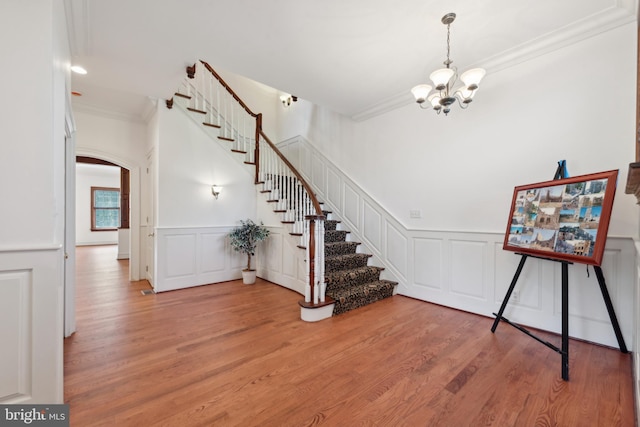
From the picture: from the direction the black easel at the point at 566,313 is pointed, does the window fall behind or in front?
in front

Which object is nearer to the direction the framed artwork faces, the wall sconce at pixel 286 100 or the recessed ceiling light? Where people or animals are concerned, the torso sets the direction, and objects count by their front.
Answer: the recessed ceiling light

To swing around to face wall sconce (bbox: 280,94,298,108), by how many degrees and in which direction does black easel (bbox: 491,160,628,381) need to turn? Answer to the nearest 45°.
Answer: approximately 45° to its right

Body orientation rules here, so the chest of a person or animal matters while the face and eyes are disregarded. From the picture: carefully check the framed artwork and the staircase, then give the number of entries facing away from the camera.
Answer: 0

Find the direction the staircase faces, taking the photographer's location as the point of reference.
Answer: facing the viewer and to the right of the viewer

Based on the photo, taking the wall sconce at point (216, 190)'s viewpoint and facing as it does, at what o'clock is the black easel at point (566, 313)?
The black easel is roughly at 11 o'clock from the wall sconce.

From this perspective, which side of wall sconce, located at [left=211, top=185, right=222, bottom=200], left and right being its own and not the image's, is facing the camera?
front

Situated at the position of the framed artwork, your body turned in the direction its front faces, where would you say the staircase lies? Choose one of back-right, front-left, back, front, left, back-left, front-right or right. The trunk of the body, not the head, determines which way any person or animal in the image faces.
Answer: front-right

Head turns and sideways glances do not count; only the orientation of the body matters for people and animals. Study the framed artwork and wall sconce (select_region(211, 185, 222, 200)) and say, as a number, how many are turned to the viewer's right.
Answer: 0

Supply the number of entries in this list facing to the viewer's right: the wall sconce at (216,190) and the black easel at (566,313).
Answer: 0

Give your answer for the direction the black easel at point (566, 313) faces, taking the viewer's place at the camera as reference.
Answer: facing the viewer and to the left of the viewer

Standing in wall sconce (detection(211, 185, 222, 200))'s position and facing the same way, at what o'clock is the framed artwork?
The framed artwork is roughly at 11 o'clock from the wall sconce.

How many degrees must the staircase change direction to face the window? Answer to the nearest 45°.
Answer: approximately 180°

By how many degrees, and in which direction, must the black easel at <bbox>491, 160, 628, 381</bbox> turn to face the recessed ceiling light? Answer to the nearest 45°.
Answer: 0° — it already faces it
